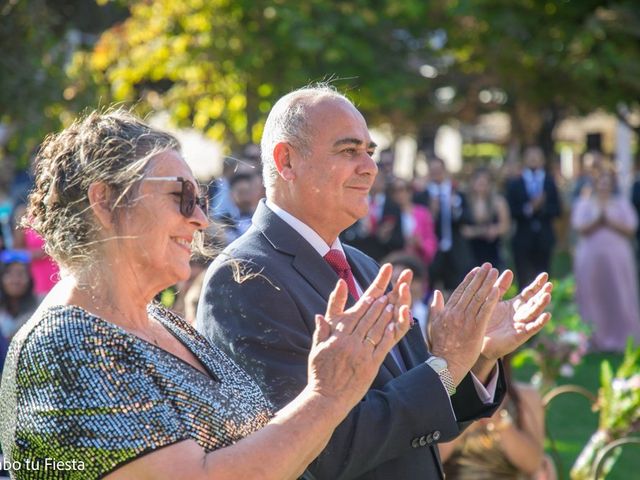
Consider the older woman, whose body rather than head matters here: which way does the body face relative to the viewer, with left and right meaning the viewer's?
facing to the right of the viewer

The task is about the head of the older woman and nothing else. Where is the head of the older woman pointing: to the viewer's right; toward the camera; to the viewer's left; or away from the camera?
to the viewer's right

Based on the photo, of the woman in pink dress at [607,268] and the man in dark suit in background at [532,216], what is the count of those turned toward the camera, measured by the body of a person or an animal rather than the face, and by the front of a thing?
2

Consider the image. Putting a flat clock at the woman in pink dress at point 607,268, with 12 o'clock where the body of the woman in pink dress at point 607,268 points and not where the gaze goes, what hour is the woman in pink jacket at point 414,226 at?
the woman in pink jacket at point 414,226 is roughly at 2 o'clock from the woman in pink dress at point 607,268.

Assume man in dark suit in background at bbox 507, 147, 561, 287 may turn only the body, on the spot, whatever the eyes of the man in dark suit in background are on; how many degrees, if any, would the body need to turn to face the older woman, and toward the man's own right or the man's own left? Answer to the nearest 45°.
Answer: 0° — they already face them

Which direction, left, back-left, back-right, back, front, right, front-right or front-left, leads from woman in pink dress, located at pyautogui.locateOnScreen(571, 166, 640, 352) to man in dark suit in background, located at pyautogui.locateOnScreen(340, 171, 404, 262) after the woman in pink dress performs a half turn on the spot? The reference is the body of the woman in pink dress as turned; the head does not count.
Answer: back-left

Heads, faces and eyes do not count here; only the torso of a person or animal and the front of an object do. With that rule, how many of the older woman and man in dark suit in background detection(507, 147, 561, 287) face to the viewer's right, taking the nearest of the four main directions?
1
